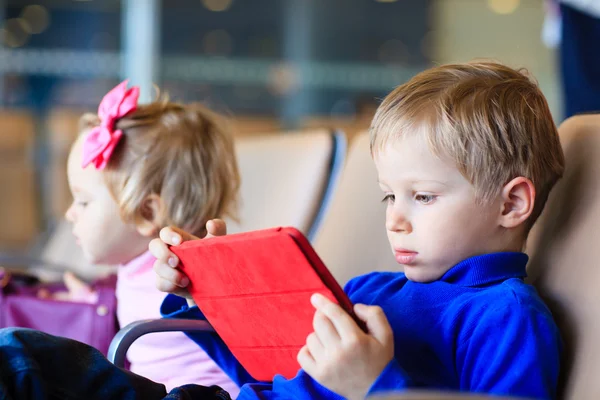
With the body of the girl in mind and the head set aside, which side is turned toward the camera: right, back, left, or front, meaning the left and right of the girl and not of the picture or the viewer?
left

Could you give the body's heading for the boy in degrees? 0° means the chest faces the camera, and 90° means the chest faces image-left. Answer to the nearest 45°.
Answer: approximately 45°

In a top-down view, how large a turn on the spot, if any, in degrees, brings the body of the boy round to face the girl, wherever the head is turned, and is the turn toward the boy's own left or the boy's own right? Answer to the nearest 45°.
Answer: approximately 90° to the boy's own right

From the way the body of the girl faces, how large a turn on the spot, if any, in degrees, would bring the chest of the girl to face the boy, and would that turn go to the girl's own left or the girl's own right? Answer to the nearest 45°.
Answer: approximately 135° to the girl's own left

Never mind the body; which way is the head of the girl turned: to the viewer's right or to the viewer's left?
to the viewer's left
